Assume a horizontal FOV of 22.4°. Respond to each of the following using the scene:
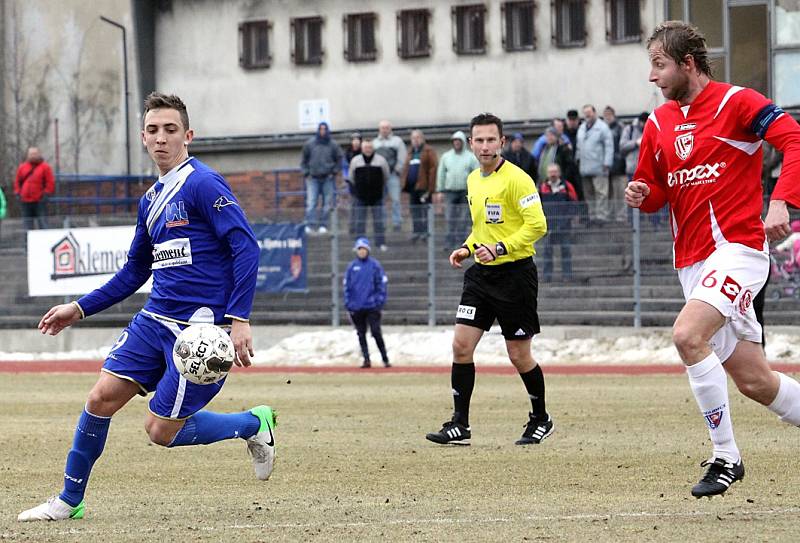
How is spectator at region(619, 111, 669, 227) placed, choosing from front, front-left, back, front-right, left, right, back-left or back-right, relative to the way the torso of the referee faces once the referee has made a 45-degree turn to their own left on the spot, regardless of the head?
back

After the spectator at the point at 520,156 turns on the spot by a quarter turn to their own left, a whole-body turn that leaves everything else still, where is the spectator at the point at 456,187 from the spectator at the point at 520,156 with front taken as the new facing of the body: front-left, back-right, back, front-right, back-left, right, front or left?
back-left

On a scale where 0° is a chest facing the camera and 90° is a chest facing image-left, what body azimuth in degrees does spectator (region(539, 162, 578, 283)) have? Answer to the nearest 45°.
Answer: approximately 0°

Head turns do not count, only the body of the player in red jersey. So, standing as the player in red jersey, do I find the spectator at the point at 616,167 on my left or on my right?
on my right

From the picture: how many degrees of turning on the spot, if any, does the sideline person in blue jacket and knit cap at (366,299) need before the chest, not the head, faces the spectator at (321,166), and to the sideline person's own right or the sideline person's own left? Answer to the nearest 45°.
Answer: approximately 180°

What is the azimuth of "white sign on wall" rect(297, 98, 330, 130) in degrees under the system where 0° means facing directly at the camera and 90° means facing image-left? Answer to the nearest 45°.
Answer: approximately 0°

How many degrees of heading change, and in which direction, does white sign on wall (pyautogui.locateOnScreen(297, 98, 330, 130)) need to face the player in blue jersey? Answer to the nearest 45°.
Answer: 0° — it already faces them
